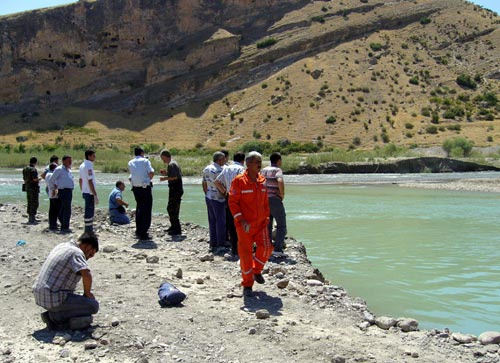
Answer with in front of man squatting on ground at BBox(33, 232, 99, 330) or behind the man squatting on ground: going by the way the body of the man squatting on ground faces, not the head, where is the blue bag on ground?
in front

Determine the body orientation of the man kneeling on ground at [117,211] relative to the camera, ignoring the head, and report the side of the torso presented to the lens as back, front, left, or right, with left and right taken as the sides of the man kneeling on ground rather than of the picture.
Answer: right

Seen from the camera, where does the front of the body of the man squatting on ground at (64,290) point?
to the viewer's right

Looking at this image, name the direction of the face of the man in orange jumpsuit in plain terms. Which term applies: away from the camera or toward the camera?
toward the camera

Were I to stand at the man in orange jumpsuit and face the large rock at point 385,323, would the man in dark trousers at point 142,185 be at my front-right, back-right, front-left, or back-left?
back-left

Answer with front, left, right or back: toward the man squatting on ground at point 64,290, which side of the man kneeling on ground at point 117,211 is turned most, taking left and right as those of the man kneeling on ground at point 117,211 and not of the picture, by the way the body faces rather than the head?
right

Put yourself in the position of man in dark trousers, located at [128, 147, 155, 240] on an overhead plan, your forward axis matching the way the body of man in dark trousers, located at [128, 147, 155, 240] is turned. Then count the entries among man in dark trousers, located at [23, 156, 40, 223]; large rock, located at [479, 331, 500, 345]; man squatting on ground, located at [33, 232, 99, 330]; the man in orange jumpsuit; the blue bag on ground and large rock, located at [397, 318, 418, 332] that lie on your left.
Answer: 1

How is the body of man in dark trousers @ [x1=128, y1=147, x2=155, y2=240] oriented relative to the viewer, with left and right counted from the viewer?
facing away from the viewer and to the right of the viewer
